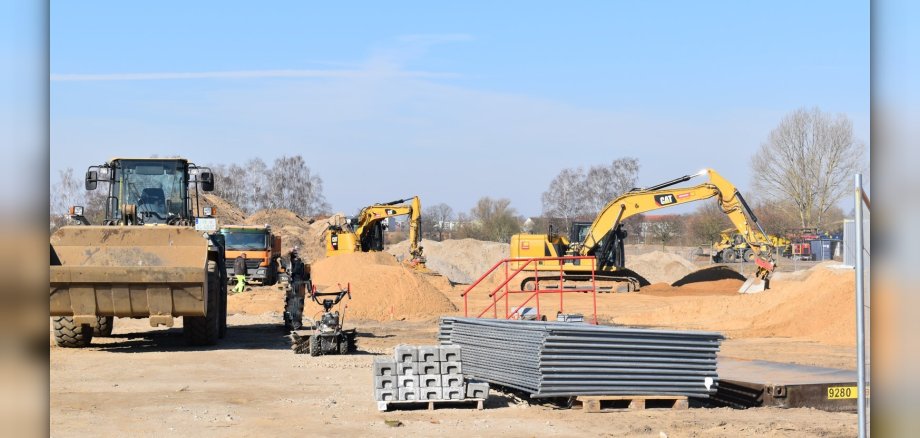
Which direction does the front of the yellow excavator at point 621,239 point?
to the viewer's right

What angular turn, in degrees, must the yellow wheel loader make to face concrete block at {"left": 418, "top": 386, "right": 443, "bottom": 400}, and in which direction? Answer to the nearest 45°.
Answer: approximately 45° to its left

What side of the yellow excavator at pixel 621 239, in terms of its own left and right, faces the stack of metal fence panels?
right

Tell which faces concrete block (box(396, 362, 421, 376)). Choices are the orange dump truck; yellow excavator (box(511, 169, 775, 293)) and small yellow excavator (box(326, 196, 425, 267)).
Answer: the orange dump truck

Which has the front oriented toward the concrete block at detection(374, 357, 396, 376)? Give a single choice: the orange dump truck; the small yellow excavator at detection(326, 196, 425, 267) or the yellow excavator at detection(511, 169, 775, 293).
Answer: the orange dump truck

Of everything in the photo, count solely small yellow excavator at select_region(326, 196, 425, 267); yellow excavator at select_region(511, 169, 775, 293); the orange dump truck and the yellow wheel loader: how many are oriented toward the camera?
2

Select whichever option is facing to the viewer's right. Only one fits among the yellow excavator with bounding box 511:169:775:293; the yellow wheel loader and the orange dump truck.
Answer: the yellow excavator

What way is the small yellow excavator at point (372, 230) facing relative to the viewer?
to the viewer's right

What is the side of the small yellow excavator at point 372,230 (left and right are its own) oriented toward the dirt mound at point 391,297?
right

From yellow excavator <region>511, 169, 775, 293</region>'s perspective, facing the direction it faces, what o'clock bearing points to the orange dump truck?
The orange dump truck is roughly at 6 o'clock from the yellow excavator.
